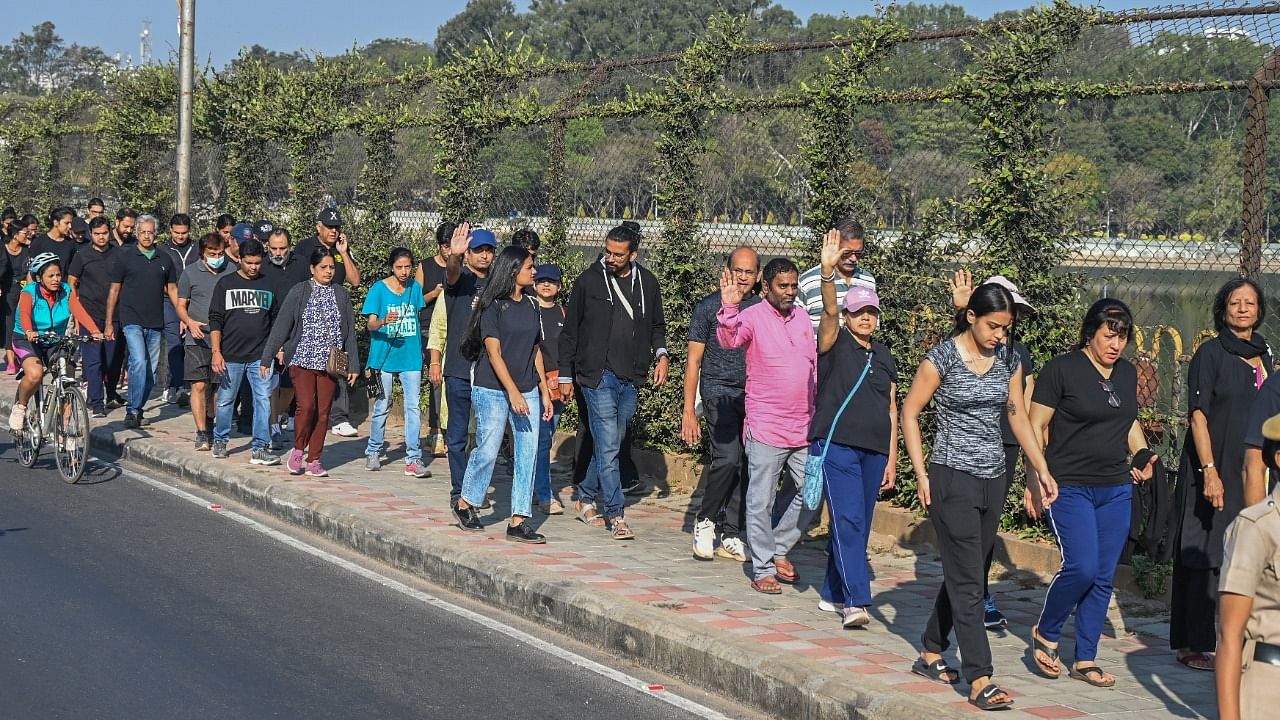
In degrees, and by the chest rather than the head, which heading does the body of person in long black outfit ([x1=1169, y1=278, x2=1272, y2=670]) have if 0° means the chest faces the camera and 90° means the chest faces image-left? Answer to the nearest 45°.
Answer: approximately 315°

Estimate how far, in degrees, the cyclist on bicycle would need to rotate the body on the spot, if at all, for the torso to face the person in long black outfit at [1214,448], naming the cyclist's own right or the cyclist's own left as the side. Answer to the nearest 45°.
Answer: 0° — they already face them

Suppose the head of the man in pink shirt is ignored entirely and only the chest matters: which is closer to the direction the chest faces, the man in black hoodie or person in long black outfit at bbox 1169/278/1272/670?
the person in long black outfit

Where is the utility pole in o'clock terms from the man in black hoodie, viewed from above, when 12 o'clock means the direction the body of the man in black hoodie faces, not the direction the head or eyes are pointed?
The utility pole is roughly at 5 o'clock from the man in black hoodie.

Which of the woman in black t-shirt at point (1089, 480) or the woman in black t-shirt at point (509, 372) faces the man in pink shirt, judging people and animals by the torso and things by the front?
the woman in black t-shirt at point (509, 372)

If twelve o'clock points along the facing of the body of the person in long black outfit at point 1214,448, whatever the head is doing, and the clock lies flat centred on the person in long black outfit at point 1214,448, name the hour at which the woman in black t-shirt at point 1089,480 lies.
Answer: the woman in black t-shirt at point 1089,480 is roughly at 3 o'clock from the person in long black outfit at point 1214,448.

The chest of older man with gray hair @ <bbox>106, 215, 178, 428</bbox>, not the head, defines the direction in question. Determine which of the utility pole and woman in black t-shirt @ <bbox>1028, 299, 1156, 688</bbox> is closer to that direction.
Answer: the woman in black t-shirt

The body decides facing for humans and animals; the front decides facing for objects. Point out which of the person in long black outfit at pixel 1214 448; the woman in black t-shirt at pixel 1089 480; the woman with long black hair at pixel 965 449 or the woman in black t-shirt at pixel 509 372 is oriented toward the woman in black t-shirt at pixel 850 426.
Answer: the woman in black t-shirt at pixel 509 372

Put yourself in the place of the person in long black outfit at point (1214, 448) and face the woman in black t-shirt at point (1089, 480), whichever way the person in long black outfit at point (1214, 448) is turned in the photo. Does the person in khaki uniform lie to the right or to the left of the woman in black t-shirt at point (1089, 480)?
left

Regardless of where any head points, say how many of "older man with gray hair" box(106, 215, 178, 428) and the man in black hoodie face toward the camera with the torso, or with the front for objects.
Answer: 2

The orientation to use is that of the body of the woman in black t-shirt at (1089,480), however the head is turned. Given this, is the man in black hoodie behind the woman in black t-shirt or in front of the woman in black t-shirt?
behind

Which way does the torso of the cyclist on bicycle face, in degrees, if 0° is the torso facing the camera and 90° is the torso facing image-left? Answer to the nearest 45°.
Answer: approximately 315°
